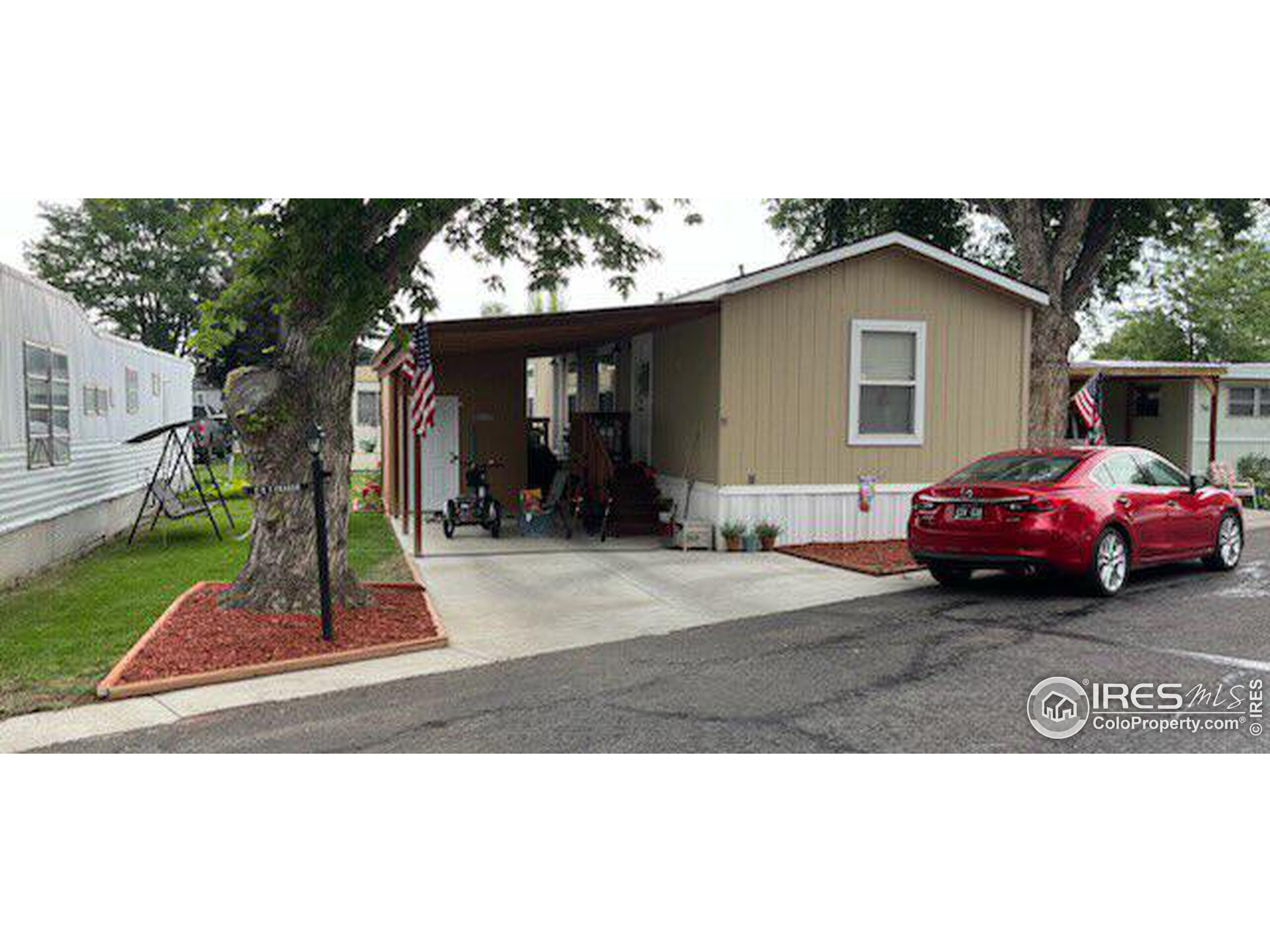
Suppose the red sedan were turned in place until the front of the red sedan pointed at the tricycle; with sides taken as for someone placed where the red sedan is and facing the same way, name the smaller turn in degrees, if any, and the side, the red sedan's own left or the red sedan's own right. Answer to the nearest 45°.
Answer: approximately 135° to the red sedan's own left

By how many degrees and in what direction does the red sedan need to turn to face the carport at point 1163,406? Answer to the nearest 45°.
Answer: approximately 45° to its left

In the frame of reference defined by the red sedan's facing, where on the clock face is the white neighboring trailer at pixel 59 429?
The white neighboring trailer is roughly at 7 o'clock from the red sedan.

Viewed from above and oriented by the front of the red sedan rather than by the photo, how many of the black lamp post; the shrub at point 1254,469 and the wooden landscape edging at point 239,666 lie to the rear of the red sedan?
2

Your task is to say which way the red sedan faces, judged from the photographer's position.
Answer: facing away from the viewer and to the right of the viewer

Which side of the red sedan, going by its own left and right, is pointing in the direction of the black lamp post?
back

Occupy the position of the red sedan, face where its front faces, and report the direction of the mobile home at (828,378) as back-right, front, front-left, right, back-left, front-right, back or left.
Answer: left

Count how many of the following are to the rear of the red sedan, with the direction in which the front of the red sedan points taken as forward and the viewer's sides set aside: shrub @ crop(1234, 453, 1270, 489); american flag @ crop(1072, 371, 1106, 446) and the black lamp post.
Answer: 1

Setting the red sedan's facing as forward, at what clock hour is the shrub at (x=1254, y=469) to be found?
The shrub is roughly at 11 o'clock from the red sedan.

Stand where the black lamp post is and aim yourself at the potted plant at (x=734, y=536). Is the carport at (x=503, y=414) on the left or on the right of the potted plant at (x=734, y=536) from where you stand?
left

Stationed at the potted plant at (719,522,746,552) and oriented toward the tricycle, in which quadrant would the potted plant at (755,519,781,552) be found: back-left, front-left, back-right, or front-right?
back-right

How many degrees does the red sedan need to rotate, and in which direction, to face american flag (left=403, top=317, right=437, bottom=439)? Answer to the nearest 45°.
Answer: approximately 135° to its left

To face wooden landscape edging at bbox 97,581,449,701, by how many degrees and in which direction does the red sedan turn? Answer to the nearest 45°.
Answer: approximately 180°
